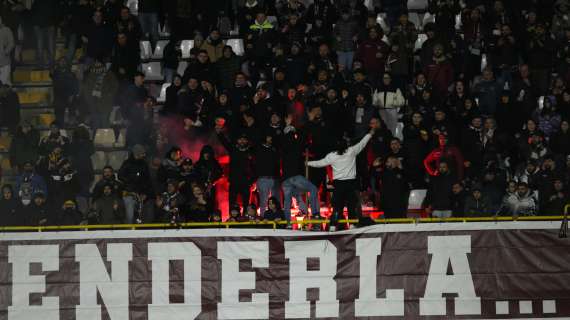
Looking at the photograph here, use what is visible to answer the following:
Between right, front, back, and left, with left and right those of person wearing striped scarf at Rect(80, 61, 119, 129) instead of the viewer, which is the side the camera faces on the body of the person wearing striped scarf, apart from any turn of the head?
front

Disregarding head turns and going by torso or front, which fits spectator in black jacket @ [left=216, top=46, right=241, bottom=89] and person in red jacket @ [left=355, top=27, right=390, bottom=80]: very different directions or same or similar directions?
same or similar directions

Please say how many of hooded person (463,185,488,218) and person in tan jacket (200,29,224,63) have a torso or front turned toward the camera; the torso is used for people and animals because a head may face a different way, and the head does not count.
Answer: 2

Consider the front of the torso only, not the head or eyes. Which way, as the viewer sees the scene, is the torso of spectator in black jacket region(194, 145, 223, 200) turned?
toward the camera

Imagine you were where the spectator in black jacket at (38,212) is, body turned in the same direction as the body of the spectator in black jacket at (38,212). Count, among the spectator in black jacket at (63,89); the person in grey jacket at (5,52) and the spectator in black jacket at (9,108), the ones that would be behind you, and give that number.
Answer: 3

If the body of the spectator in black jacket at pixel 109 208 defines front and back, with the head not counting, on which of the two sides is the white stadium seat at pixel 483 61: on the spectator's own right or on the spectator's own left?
on the spectator's own left

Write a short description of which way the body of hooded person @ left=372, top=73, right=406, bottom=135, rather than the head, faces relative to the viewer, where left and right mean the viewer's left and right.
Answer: facing the viewer

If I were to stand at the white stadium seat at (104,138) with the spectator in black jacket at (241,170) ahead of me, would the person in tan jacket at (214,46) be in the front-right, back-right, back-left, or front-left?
front-left

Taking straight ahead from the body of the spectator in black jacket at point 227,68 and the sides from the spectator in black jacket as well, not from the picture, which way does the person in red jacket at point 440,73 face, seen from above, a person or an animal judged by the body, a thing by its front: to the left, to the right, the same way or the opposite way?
the same way

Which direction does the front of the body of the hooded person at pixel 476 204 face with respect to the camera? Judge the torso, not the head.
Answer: toward the camera

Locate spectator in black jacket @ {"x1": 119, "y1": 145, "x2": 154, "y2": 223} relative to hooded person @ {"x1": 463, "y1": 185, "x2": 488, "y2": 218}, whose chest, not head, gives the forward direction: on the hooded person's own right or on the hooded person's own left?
on the hooded person's own right

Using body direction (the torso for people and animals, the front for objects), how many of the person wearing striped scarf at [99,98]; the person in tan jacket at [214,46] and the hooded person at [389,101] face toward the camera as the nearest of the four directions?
3
